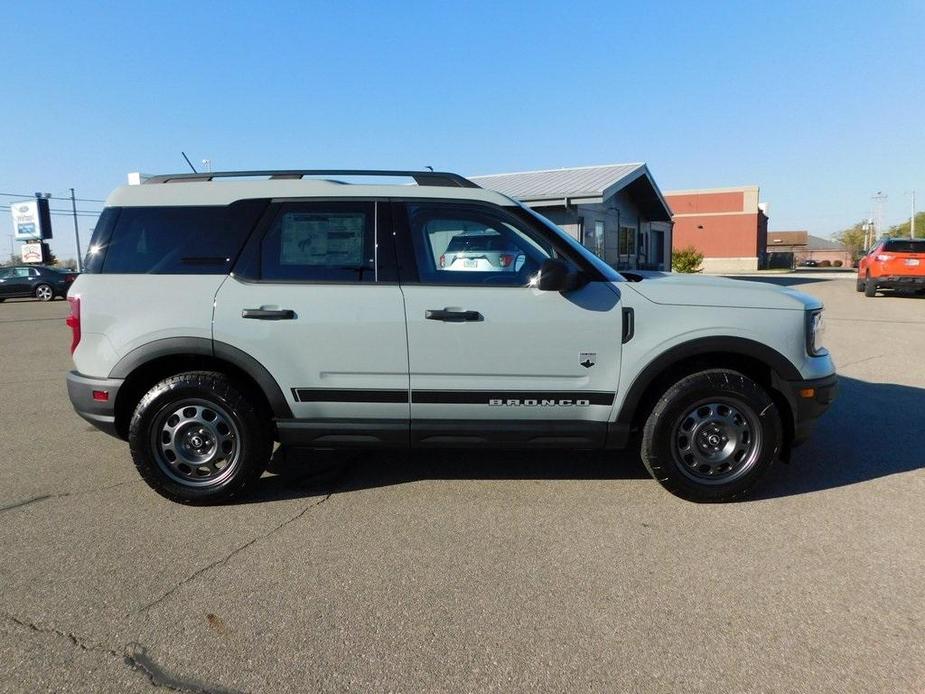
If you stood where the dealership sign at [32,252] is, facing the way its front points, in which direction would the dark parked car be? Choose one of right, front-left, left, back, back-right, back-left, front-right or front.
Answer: front

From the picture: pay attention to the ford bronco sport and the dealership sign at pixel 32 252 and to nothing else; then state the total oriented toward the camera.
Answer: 1

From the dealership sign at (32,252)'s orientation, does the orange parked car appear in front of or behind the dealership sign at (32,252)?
in front

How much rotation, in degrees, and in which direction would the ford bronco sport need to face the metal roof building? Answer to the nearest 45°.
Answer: approximately 90° to its left

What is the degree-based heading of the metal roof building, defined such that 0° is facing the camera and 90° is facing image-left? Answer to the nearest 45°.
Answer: approximately 315°

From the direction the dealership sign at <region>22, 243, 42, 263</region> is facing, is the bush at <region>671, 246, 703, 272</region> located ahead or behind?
ahead

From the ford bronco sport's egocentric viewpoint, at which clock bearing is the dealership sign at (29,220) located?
The dealership sign is roughly at 8 o'clock from the ford bronco sport.

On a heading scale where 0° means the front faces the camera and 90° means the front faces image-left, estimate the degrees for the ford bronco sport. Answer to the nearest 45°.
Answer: approximately 270°

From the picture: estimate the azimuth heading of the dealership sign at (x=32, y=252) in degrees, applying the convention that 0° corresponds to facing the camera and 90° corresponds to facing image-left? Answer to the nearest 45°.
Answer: approximately 0°

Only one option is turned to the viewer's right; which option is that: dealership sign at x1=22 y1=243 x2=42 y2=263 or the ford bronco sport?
the ford bronco sport
